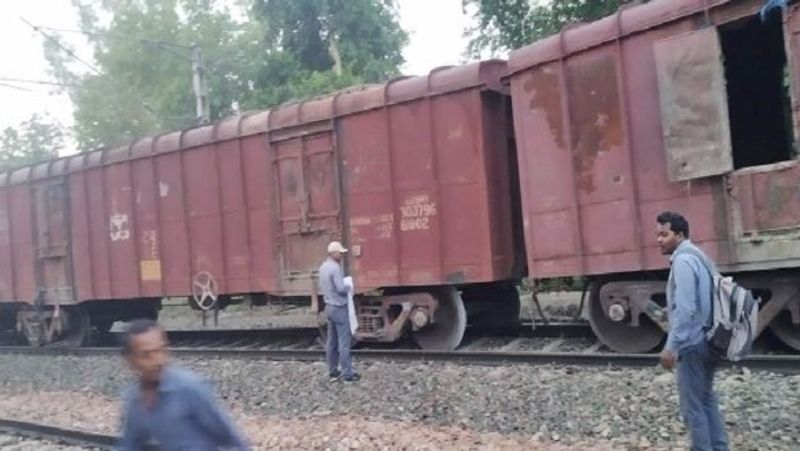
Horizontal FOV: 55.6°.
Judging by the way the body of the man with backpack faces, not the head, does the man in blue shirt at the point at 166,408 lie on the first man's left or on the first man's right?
on the first man's left

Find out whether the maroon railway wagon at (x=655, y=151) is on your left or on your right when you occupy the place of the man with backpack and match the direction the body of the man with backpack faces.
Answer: on your right

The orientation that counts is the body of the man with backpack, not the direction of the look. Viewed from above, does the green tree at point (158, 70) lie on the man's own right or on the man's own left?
on the man's own right

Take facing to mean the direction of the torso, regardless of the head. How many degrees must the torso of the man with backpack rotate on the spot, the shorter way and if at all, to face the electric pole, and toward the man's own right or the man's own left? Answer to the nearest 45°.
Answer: approximately 45° to the man's own right

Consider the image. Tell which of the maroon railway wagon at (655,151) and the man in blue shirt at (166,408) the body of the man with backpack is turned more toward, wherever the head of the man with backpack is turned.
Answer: the man in blue shirt

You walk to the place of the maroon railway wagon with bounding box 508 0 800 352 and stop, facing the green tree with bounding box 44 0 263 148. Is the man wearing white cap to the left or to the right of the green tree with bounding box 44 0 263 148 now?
left

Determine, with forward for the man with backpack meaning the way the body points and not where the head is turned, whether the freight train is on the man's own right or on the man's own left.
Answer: on the man's own right

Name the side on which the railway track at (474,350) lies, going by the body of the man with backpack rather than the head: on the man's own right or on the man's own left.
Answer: on the man's own right

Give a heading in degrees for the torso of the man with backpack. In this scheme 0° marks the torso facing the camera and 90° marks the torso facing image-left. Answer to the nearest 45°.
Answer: approximately 90°
